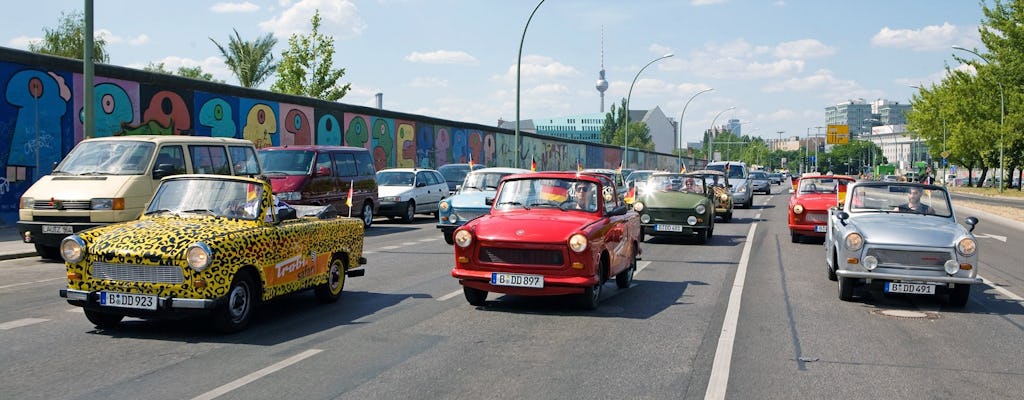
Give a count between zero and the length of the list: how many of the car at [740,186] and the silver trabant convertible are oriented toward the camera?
2

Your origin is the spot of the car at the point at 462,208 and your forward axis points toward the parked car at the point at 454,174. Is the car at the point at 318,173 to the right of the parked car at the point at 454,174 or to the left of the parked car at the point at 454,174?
left

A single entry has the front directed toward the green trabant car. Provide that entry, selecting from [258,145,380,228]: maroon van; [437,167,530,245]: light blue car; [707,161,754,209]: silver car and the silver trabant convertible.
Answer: [707,161,754,209]: silver car

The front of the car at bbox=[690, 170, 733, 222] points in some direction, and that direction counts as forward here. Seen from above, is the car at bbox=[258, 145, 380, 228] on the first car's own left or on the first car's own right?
on the first car's own right

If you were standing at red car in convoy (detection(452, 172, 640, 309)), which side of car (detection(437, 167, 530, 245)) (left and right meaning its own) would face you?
front

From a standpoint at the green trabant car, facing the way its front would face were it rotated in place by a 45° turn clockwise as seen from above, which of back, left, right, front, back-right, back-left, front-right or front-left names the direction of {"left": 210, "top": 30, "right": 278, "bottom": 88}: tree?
right

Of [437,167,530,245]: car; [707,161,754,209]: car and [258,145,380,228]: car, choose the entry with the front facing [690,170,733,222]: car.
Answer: [707,161,754,209]: car

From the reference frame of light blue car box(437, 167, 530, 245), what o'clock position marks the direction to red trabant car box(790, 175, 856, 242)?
The red trabant car is roughly at 9 o'clock from the light blue car.

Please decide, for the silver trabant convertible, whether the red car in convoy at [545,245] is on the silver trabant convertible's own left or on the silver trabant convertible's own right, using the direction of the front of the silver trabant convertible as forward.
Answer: on the silver trabant convertible's own right

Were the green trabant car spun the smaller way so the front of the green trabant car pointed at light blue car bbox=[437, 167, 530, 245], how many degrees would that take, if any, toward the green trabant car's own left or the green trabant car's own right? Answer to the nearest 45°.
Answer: approximately 90° to the green trabant car's own right

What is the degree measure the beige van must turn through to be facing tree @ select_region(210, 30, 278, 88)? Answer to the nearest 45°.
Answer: approximately 135° to its right

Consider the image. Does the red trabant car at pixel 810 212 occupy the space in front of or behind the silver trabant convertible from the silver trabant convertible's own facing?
behind
